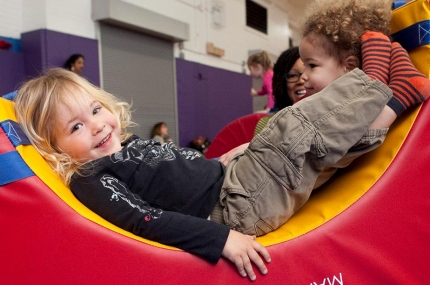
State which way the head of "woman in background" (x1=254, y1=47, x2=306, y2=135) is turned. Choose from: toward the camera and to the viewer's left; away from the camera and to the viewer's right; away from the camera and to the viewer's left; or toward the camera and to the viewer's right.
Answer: toward the camera and to the viewer's right
